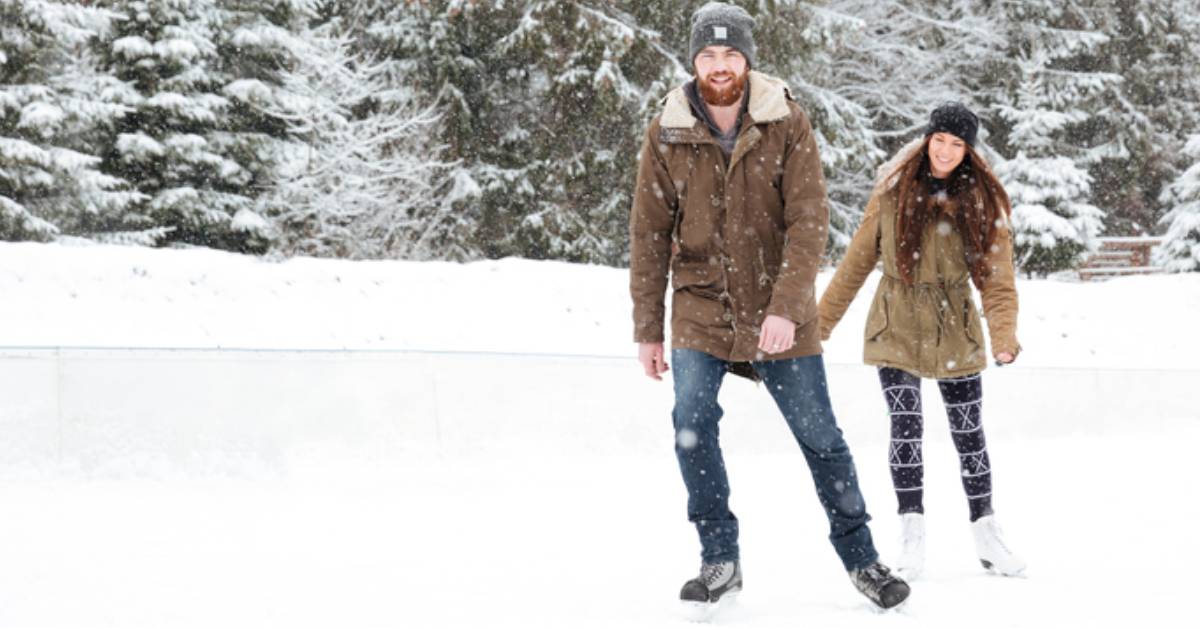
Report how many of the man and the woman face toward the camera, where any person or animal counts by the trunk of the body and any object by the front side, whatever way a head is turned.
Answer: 2

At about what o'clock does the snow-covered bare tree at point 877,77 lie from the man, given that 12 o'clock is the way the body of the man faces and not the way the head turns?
The snow-covered bare tree is roughly at 6 o'clock from the man.

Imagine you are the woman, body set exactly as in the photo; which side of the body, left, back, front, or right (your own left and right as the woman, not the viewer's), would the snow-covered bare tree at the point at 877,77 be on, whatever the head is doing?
back

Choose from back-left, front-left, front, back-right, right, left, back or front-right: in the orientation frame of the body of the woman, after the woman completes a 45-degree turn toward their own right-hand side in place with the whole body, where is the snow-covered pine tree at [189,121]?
right

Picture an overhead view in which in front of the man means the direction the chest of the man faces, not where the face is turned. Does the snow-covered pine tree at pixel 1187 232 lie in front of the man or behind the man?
behind

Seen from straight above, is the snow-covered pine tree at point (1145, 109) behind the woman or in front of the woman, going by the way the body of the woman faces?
behind

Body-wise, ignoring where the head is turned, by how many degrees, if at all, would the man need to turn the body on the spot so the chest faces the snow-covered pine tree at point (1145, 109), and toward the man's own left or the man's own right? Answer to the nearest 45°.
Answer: approximately 180°

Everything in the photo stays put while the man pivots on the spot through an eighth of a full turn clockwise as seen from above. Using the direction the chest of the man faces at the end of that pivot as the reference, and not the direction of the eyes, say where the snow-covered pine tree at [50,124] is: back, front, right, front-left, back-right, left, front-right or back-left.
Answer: right

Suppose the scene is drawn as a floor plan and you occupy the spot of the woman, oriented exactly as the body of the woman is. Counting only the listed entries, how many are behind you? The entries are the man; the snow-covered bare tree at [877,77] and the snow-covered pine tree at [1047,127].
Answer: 2

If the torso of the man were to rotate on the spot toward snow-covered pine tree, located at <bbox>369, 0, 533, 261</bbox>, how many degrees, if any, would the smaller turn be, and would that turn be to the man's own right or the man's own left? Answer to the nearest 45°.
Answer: approximately 180°

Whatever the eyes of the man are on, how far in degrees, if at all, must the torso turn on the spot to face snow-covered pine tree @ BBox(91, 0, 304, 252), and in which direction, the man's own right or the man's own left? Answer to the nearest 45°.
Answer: approximately 135° to the man's own right

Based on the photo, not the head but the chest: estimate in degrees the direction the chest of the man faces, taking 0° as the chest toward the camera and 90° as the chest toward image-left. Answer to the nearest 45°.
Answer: approximately 0°

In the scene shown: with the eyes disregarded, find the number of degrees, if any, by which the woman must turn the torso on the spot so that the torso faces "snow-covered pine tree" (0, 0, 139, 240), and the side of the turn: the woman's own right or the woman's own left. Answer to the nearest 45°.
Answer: approximately 135° to the woman's own right

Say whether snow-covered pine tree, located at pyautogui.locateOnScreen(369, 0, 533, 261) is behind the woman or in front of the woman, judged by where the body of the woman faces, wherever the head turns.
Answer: behind
